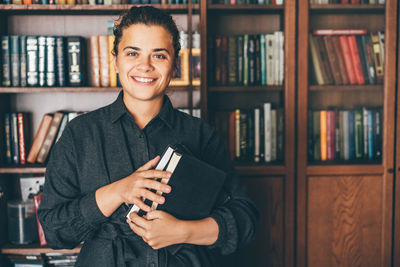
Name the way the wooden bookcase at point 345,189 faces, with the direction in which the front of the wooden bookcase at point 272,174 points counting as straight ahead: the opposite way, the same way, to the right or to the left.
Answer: the same way

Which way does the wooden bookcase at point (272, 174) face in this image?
toward the camera

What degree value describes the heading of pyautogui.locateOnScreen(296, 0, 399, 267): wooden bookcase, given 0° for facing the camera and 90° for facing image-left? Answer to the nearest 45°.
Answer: approximately 0°

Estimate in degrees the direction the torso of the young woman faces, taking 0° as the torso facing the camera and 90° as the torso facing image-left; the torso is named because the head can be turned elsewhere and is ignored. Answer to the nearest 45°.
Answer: approximately 0°

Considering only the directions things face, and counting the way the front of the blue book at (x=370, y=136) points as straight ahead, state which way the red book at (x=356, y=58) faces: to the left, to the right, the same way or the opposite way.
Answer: the same way

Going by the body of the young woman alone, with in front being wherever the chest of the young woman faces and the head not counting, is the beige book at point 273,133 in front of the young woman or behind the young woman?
behind

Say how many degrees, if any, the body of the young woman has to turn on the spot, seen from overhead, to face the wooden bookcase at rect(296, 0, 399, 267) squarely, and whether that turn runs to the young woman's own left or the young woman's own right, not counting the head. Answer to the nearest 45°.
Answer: approximately 135° to the young woman's own left

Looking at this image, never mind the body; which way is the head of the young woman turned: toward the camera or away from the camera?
toward the camera
